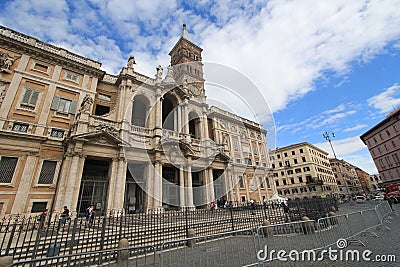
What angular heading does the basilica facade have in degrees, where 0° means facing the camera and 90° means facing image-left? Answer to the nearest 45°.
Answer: approximately 315°

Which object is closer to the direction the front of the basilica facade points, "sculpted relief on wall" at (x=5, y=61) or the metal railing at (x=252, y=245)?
the metal railing

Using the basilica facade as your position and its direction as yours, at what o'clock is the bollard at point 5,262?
The bollard is roughly at 1 o'clock from the basilica facade.

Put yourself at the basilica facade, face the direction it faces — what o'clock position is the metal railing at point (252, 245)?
The metal railing is roughly at 12 o'clock from the basilica facade.

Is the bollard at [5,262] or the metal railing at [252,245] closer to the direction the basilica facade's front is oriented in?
the metal railing
